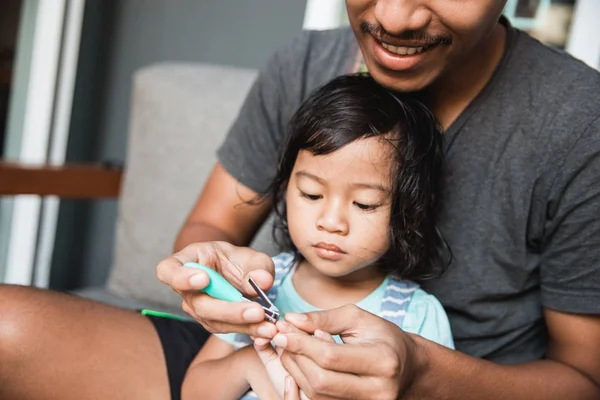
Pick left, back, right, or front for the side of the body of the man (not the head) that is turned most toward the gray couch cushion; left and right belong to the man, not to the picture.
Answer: right

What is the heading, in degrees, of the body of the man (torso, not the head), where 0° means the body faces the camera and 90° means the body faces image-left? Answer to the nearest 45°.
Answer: approximately 45°
